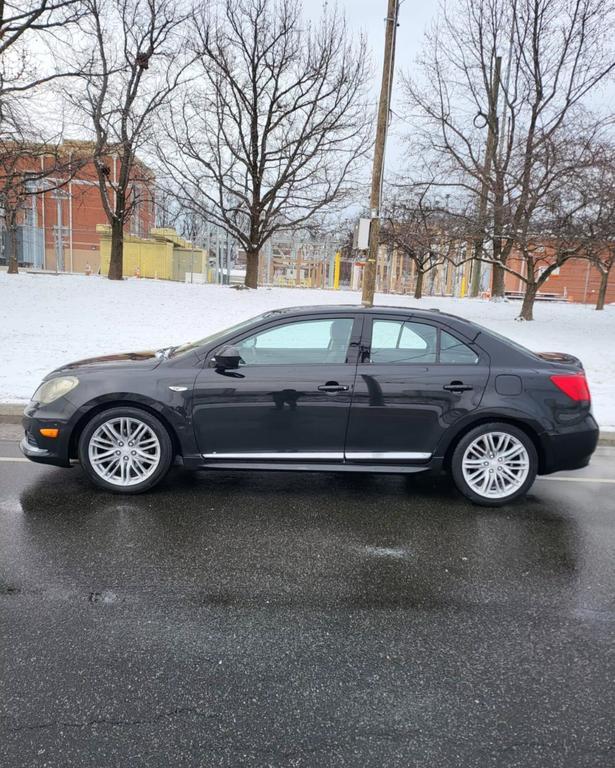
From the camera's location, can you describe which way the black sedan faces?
facing to the left of the viewer

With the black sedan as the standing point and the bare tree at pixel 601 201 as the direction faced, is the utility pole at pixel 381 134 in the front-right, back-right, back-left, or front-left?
front-left

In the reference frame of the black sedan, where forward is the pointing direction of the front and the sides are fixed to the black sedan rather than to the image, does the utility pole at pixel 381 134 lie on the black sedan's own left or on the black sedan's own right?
on the black sedan's own right

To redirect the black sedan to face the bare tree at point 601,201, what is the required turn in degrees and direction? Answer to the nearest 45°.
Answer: approximately 135° to its right

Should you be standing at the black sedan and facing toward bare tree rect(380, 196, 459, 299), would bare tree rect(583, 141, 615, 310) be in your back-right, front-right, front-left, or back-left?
front-right

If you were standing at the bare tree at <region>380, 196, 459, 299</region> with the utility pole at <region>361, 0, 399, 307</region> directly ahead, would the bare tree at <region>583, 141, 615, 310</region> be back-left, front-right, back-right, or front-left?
front-left

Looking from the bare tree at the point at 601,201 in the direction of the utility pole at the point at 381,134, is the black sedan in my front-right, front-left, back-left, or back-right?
front-left

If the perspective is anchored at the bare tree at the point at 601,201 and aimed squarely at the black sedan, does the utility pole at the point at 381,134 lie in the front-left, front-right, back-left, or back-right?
front-right

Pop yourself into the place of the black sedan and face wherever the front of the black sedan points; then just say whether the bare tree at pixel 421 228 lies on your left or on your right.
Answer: on your right

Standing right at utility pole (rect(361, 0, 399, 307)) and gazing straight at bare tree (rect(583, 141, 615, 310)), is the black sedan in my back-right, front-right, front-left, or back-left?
back-right
